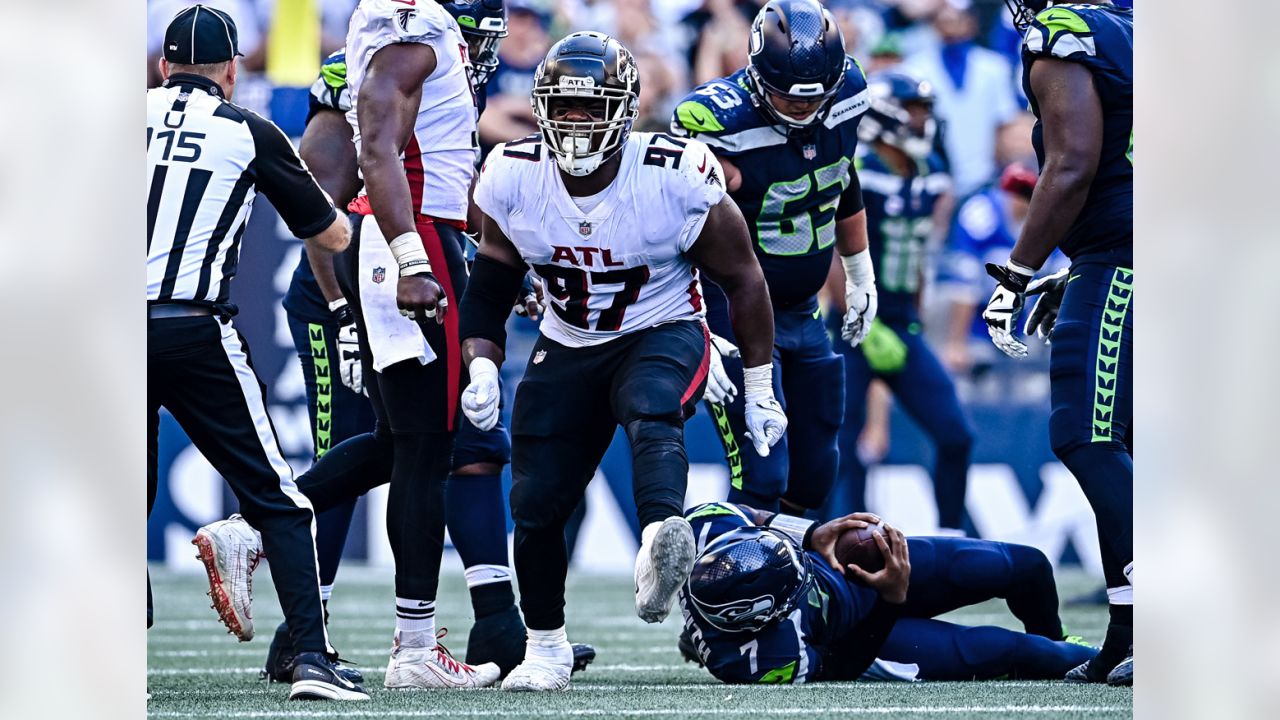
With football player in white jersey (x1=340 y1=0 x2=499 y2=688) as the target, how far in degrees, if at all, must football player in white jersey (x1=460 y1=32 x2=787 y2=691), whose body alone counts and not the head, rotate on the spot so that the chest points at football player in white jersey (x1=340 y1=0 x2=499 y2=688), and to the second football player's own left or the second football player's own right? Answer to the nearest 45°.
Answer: approximately 90° to the second football player's own right

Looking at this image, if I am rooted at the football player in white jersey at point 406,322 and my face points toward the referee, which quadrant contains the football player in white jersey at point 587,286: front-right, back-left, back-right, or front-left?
back-left

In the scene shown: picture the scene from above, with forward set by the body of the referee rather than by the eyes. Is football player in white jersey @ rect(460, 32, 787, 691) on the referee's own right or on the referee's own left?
on the referee's own right

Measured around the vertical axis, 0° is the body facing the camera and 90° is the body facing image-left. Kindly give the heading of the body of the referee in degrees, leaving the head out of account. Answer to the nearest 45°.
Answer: approximately 225°

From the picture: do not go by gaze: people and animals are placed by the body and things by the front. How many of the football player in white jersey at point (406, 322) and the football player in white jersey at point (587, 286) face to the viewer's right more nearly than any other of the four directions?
1

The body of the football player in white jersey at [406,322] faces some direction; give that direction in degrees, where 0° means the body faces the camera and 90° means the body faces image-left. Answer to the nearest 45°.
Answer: approximately 270°

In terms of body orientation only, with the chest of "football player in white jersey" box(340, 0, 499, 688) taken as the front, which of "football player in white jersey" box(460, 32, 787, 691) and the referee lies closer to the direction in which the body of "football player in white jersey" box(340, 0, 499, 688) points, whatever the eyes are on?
the football player in white jersey
